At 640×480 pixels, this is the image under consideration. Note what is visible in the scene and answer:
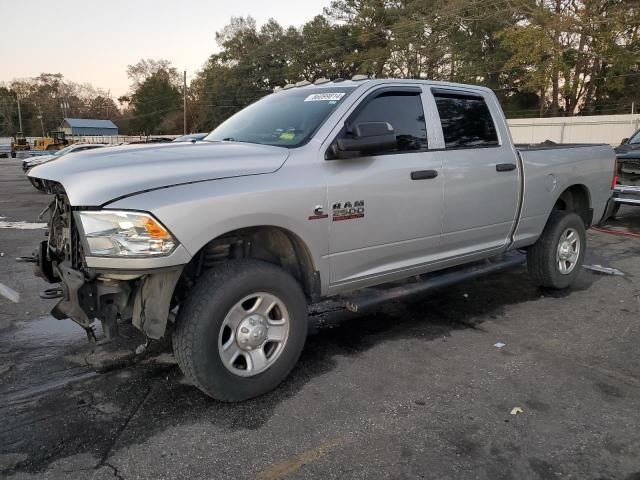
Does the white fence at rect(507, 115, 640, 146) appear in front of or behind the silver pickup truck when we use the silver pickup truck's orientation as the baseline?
behind

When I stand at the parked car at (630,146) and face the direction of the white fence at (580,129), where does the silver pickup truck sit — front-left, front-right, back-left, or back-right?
back-left

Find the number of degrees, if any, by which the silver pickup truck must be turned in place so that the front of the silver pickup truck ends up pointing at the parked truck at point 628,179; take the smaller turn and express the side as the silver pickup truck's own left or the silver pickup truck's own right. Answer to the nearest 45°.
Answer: approximately 180°

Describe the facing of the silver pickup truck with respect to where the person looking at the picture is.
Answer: facing the viewer and to the left of the viewer
